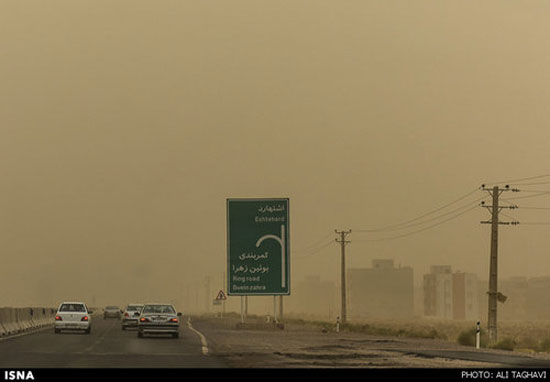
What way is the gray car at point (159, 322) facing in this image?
away from the camera
